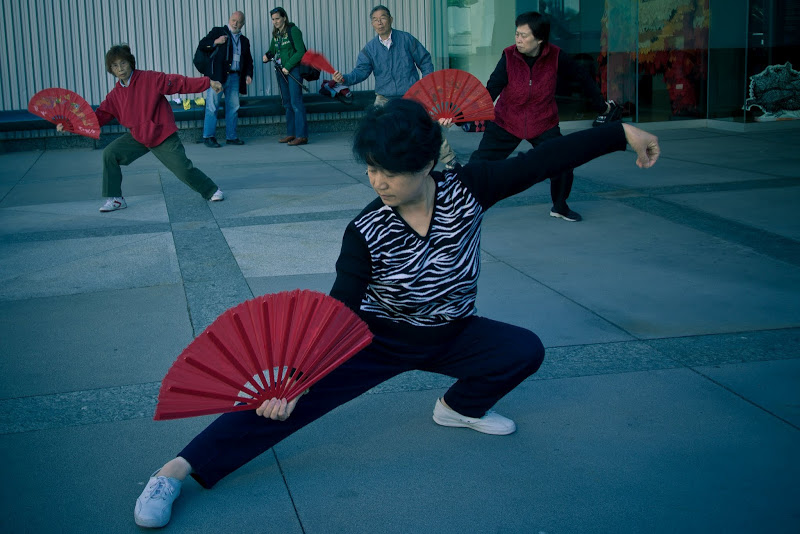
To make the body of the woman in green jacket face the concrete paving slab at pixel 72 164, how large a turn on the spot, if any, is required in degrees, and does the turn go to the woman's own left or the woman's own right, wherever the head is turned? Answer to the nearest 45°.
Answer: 0° — they already face it

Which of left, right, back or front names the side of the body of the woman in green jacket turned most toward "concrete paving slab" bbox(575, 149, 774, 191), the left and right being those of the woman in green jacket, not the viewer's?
left

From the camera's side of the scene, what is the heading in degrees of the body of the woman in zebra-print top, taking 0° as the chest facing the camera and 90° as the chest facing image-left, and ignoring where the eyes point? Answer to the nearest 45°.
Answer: approximately 0°

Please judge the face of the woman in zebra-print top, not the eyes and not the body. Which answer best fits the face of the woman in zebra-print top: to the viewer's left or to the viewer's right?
to the viewer's left

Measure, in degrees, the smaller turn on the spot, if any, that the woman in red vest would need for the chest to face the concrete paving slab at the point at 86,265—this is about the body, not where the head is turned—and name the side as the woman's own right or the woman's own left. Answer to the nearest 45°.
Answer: approximately 45° to the woman's own right

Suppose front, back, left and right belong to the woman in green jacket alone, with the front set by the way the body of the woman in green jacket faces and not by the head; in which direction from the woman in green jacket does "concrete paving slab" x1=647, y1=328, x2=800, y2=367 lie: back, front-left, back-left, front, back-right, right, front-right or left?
front-left

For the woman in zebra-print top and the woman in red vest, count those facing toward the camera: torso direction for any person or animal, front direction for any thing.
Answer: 2
